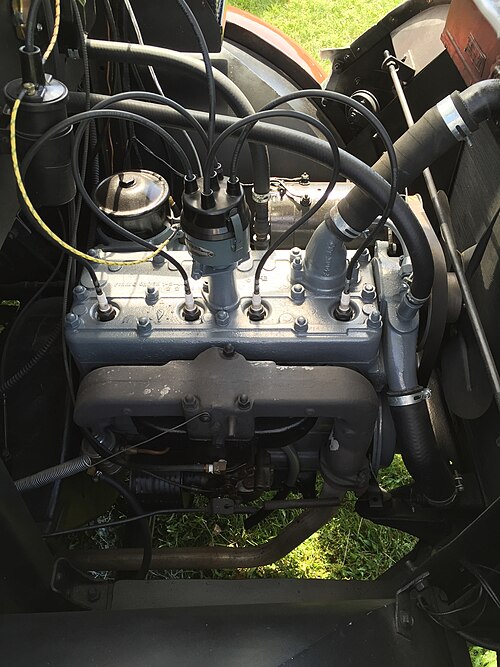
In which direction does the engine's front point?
to the viewer's right
